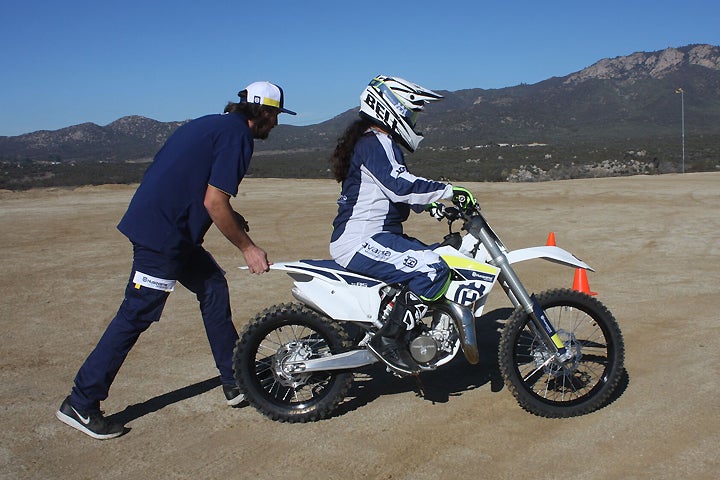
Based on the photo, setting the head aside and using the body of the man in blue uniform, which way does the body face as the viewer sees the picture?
to the viewer's right

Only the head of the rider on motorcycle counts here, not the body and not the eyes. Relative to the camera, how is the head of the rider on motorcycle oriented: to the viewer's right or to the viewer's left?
to the viewer's right

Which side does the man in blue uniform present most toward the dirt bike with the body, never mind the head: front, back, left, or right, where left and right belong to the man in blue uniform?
front

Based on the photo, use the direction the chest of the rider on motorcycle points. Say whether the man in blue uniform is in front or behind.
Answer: behind

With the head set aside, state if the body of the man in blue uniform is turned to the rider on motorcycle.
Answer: yes

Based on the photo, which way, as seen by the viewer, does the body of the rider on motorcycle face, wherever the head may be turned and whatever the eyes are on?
to the viewer's right

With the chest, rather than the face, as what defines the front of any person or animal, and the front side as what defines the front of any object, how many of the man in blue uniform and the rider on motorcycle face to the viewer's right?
2

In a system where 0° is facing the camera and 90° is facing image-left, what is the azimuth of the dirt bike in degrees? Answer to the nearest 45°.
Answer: approximately 270°

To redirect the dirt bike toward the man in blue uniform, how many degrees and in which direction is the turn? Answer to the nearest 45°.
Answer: approximately 180°

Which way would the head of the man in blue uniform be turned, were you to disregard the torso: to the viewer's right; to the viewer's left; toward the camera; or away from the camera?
to the viewer's right
